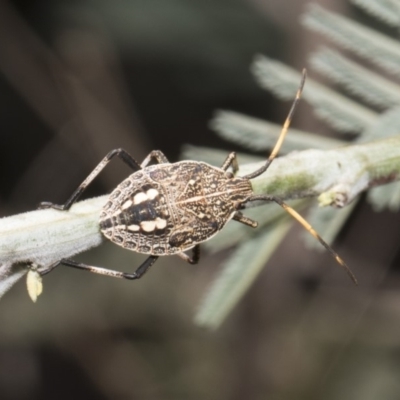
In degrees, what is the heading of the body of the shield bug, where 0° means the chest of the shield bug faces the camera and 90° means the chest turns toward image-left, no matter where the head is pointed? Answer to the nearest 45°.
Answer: approximately 270°

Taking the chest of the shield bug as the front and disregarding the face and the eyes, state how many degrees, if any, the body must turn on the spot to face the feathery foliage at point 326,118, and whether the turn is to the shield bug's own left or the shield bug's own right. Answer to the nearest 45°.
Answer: approximately 45° to the shield bug's own left
